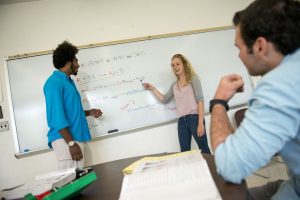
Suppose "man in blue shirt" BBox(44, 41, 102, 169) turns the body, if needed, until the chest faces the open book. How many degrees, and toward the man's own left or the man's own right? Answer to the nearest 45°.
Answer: approximately 90° to the man's own right

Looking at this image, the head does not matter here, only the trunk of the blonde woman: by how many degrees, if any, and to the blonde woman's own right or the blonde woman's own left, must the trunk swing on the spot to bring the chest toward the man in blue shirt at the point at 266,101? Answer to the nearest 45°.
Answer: approximately 45° to the blonde woman's own left

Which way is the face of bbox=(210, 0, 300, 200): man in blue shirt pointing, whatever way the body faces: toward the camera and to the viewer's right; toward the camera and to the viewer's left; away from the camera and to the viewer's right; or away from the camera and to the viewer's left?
away from the camera and to the viewer's left

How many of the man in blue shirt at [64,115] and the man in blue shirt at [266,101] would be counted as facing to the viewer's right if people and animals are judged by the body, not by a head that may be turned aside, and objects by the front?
1

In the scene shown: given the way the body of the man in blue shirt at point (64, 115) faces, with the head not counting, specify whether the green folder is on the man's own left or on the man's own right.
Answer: on the man's own right

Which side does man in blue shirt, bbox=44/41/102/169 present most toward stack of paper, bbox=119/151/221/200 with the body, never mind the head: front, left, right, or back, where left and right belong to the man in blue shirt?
right

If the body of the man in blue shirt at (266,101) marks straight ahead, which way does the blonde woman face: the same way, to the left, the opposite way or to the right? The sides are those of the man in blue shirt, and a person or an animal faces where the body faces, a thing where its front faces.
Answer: to the left

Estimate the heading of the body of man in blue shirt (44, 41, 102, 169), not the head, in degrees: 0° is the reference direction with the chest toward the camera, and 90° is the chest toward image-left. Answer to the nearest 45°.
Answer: approximately 270°

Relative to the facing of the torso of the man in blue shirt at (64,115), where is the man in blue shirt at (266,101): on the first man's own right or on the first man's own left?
on the first man's own right
